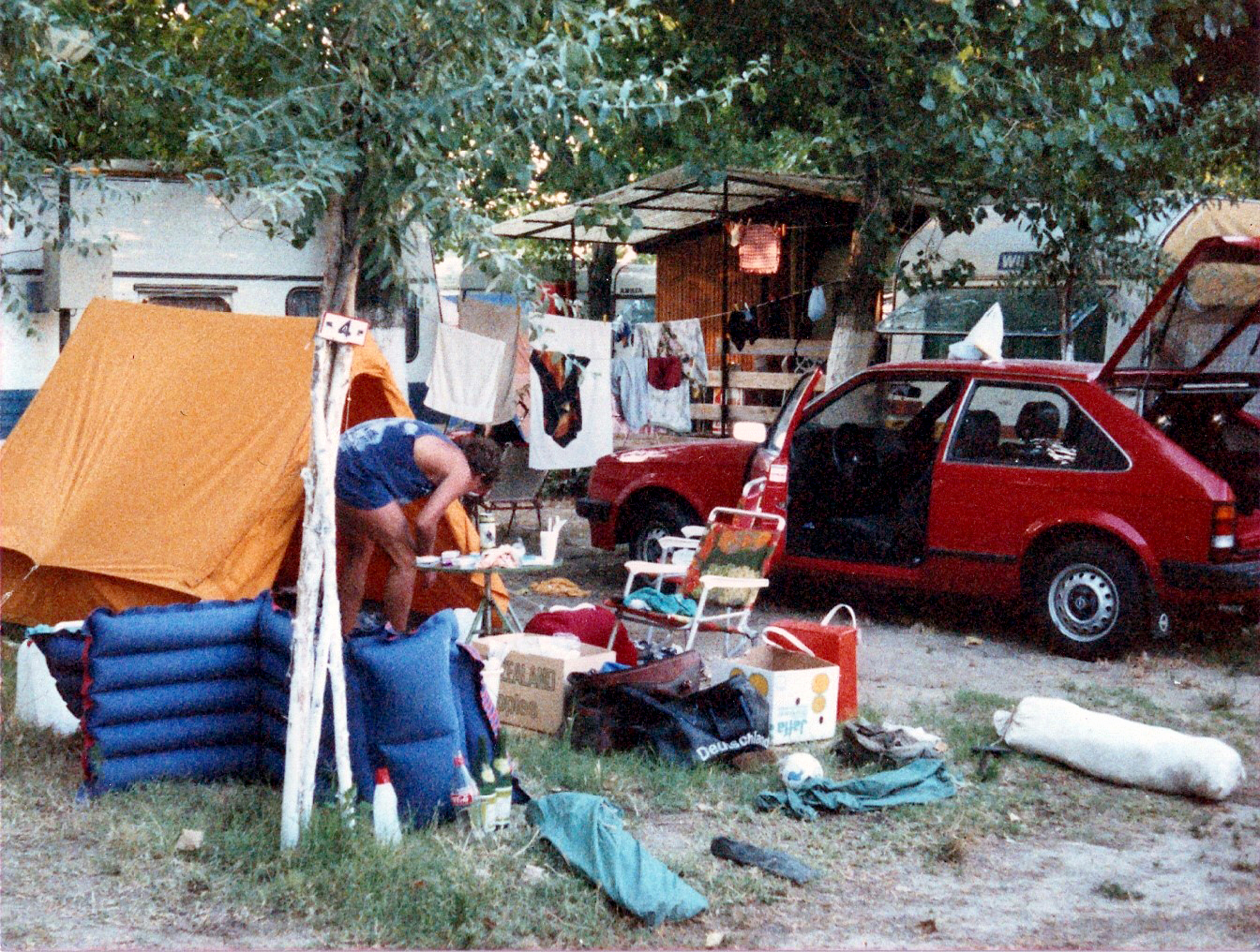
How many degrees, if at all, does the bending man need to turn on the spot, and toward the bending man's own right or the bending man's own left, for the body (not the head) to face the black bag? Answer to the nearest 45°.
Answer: approximately 45° to the bending man's own right

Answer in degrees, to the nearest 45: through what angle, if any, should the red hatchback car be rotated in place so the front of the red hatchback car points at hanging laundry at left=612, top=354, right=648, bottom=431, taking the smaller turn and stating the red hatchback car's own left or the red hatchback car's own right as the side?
0° — it already faces it

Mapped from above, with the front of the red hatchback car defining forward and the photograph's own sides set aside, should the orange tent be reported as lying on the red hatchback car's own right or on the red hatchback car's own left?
on the red hatchback car's own left

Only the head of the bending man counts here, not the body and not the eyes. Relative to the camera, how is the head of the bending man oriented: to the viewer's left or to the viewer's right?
to the viewer's right

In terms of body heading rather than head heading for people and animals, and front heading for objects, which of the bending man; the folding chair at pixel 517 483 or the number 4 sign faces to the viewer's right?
the bending man

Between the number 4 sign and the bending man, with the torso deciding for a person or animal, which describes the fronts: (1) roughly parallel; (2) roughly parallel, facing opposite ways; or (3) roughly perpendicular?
roughly perpendicular

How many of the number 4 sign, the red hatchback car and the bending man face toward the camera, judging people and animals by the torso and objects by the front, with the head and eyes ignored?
1

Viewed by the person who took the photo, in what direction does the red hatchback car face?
facing away from the viewer and to the left of the viewer

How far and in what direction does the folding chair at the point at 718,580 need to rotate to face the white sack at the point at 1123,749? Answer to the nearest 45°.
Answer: approximately 90° to its left

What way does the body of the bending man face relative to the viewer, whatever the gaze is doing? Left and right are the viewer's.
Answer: facing to the right of the viewer

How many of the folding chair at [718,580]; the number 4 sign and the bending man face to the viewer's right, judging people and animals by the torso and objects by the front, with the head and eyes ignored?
1
